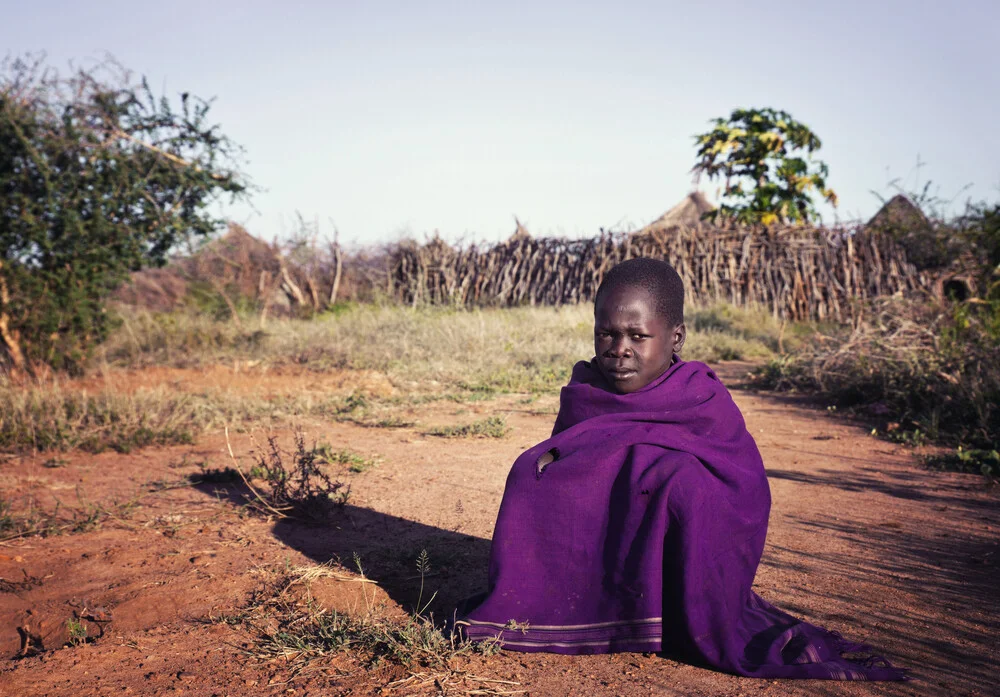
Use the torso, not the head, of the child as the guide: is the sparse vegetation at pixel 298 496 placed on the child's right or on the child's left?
on the child's right

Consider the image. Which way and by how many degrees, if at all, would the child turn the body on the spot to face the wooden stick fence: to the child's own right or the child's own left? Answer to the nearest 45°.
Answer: approximately 135° to the child's own right

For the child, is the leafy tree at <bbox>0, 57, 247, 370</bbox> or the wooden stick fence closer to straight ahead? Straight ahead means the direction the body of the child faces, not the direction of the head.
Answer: the leafy tree

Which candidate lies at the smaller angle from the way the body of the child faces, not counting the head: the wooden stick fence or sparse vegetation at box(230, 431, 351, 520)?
the sparse vegetation

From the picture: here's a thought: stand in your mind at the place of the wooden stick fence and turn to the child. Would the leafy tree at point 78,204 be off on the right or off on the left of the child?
right

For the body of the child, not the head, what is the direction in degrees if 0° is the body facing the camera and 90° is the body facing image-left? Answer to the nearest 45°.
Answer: approximately 45°

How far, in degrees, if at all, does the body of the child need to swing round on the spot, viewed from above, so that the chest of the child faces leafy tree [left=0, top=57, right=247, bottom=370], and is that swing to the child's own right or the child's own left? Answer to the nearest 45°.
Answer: approximately 90° to the child's own right
